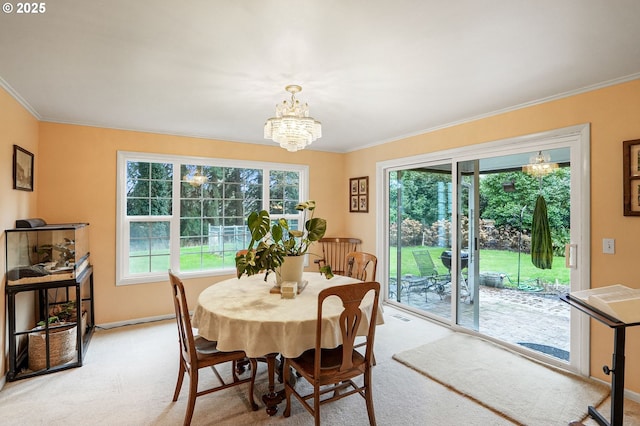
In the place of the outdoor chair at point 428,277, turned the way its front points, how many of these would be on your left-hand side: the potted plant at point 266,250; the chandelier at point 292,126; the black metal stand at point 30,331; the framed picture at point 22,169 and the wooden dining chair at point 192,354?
0

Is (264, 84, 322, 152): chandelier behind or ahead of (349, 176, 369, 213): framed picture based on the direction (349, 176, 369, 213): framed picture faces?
ahead

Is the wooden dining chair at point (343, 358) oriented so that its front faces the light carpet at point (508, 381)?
no

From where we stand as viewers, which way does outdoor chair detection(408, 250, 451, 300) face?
facing the viewer and to the right of the viewer

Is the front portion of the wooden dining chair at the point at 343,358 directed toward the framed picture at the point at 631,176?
no

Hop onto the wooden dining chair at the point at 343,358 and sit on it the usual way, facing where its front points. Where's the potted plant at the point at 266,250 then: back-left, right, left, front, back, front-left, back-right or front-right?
front

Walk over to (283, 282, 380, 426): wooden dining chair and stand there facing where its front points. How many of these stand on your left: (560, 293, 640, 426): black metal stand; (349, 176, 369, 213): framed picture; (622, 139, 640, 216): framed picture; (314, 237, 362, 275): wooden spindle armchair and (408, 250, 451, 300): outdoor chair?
0

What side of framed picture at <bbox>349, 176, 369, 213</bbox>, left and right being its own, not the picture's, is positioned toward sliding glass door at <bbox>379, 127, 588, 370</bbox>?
left

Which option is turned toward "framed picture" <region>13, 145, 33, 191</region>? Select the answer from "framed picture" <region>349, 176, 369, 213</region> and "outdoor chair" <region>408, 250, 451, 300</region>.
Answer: "framed picture" <region>349, 176, 369, 213</region>

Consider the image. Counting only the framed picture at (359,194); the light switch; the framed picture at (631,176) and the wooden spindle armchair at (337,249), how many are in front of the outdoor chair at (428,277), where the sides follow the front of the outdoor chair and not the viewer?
2

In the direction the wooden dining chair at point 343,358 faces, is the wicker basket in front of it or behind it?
in front

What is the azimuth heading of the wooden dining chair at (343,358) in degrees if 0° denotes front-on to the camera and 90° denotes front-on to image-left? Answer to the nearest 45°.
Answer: approximately 135°

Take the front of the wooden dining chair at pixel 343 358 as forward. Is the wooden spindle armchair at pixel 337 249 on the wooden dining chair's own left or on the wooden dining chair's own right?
on the wooden dining chair's own right

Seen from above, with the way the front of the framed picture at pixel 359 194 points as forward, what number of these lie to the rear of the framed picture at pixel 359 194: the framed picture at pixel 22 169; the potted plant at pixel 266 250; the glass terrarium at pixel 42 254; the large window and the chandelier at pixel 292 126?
0

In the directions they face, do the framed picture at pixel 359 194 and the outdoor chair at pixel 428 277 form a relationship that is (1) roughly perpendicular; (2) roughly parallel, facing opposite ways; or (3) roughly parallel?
roughly perpendicular
